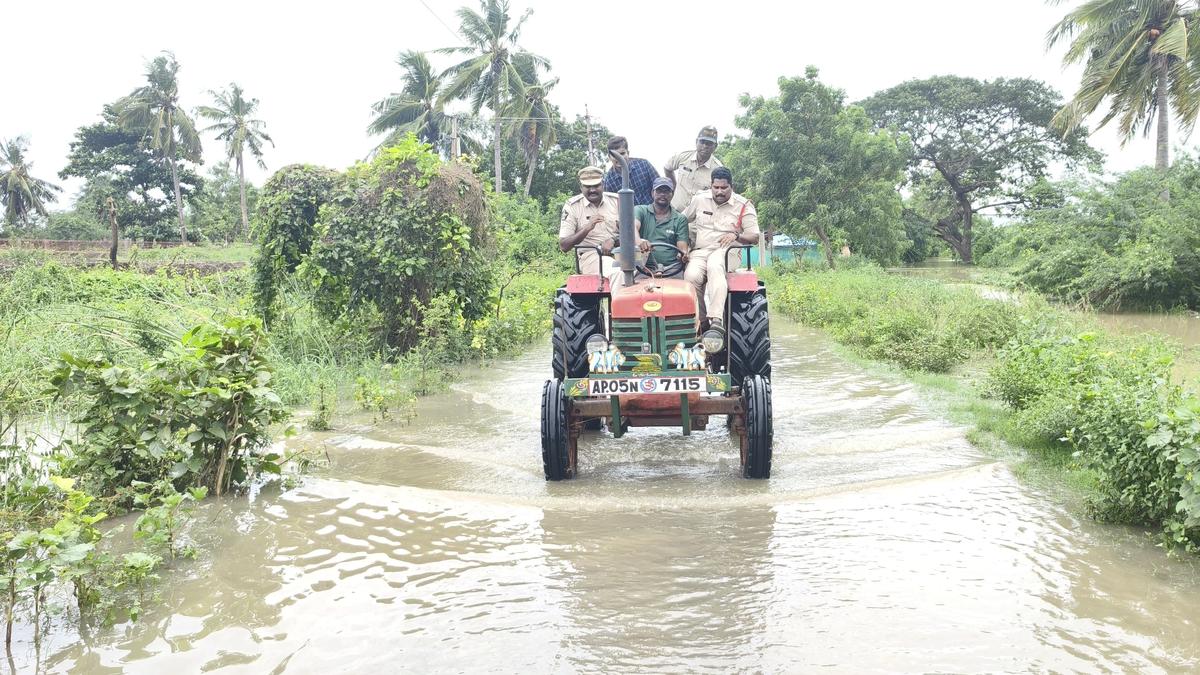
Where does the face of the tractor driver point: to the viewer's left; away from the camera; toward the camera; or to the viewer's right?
toward the camera

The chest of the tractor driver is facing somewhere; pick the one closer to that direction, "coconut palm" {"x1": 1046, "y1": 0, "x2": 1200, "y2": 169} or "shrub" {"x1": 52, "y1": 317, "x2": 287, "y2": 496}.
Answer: the shrub

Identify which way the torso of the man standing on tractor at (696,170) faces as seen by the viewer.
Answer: toward the camera

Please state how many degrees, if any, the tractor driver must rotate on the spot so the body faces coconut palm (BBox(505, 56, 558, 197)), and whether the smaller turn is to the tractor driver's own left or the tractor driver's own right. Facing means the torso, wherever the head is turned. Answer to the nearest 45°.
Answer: approximately 180°

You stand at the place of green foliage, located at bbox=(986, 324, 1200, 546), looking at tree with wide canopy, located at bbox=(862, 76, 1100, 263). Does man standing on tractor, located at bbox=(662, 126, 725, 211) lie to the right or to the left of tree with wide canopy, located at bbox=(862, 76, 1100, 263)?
left

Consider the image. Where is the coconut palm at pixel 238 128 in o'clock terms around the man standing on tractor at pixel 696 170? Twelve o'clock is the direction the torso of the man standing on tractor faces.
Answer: The coconut palm is roughly at 5 o'clock from the man standing on tractor.

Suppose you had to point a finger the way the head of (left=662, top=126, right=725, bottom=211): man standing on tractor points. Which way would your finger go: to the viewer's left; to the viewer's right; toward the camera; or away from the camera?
toward the camera

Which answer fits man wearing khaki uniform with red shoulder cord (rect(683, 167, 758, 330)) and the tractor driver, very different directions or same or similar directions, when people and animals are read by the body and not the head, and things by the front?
same or similar directions

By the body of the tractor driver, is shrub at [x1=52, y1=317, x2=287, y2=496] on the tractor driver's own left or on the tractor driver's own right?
on the tractor driver's own right

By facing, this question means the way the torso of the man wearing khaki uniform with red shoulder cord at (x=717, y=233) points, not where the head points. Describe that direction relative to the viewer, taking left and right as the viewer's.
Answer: facing the viewer

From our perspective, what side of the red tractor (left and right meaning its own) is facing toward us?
front

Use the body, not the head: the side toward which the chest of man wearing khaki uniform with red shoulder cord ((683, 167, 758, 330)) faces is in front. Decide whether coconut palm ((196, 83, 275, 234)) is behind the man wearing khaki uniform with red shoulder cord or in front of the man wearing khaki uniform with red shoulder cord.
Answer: behind

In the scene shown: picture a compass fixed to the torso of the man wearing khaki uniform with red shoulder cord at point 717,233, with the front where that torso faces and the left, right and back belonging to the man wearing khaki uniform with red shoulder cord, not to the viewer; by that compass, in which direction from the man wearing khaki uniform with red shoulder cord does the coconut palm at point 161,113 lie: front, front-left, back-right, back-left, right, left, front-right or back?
back-right

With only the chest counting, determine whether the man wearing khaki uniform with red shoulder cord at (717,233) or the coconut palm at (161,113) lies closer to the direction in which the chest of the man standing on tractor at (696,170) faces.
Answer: the man wearing khaki uniform with red shoulder cord

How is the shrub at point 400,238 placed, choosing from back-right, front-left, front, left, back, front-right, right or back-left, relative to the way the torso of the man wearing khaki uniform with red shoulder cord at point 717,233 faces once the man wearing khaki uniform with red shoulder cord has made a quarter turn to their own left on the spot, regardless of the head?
back-left

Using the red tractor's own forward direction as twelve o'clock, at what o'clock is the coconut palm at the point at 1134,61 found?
The coconut palm is roughly at 7 o'clock from the red tractor.

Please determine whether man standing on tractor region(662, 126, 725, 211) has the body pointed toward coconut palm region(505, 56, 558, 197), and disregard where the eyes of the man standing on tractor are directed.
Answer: no

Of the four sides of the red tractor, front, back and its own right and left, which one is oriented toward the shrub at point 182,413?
right
